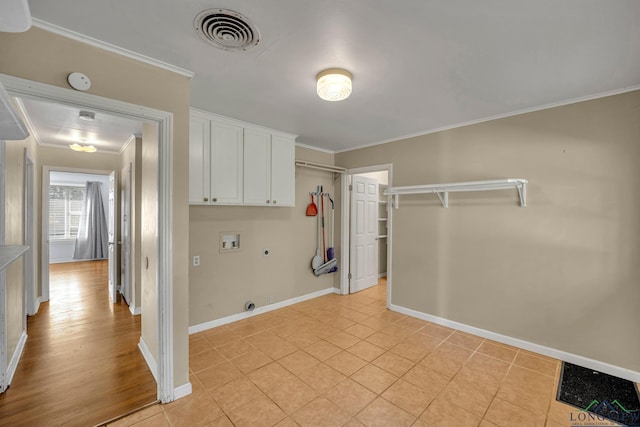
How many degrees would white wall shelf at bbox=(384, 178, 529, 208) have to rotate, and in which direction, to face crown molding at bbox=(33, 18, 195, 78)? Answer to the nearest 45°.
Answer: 0° — it already faces it

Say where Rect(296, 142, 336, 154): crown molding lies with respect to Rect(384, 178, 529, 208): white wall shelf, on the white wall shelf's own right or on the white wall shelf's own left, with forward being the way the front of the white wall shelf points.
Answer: on the white wall shelf's own right

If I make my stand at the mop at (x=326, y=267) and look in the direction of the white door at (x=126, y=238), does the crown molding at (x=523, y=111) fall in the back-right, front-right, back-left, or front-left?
back-left

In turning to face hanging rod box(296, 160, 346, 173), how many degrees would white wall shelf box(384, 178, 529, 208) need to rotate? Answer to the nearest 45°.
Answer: approximately 45° to its right

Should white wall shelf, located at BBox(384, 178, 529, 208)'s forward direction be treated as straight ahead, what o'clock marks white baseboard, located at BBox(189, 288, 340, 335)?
The white baseboard is roughly at 1 o'clock from the white wall shelf.

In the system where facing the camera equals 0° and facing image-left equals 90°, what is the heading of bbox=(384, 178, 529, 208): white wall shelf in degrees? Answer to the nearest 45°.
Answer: approximately 45°

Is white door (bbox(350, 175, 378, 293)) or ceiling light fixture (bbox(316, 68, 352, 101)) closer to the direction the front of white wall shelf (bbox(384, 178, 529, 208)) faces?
the ceiling light fixture
